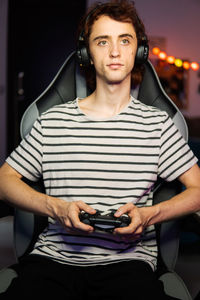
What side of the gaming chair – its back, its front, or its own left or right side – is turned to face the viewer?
front

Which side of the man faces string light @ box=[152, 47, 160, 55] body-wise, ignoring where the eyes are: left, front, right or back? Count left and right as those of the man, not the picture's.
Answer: back

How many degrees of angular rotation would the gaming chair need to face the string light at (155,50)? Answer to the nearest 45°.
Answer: approximately 180°

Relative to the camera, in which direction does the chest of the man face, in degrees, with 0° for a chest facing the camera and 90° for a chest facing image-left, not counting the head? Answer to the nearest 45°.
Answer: approximately 0°
